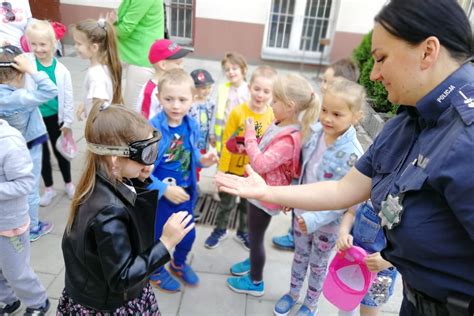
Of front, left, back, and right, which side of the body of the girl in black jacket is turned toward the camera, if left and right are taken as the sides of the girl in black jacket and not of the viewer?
right

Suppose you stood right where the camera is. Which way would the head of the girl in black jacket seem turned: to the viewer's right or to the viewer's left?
to the viewer's right

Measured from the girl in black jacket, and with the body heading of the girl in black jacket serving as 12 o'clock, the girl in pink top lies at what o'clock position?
The girl in pink top is roughly at 11 o'clock from the girl in black jacket.

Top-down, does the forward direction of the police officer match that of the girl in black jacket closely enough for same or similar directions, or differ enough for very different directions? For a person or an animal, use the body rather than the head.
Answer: very different directions
